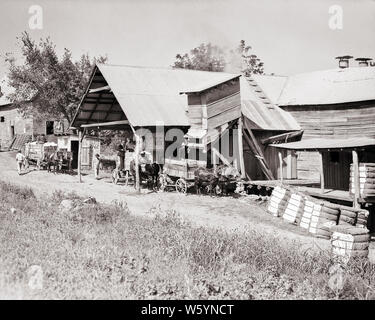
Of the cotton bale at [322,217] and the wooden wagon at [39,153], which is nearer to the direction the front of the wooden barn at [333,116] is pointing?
the cotton bale

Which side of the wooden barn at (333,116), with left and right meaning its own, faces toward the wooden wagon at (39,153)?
right

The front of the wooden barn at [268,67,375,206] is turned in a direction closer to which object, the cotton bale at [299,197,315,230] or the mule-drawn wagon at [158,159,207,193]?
the cotton bale

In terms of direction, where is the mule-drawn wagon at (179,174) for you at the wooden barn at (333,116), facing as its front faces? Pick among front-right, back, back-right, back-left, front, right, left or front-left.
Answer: front-right

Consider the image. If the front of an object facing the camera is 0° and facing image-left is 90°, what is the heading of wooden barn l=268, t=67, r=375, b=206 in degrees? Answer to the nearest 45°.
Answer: approximately 0°

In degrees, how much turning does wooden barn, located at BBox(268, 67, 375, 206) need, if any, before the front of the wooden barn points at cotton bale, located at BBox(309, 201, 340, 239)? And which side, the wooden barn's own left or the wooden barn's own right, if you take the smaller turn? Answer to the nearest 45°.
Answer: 0° — it already faces it

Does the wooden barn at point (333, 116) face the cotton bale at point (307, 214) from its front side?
yes

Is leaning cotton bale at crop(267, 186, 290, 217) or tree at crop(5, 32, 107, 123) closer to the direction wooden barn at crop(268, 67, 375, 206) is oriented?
the leaning cotton bale

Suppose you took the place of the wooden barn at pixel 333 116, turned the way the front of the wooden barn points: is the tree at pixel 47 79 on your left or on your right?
on your right
